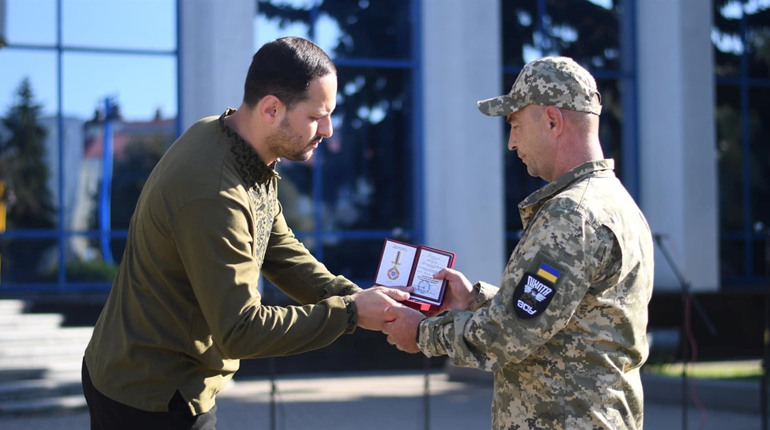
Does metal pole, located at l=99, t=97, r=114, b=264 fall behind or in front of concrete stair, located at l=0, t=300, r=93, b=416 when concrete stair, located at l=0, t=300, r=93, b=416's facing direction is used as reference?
behind

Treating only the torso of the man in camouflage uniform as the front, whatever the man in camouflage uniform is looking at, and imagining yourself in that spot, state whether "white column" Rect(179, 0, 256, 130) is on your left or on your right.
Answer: on your right

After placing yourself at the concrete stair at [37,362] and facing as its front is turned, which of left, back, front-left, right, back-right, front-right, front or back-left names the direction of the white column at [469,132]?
left

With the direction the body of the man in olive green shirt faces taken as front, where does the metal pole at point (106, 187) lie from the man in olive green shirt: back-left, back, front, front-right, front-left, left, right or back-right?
left

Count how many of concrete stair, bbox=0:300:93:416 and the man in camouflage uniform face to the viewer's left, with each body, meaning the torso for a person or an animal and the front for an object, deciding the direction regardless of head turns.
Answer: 1

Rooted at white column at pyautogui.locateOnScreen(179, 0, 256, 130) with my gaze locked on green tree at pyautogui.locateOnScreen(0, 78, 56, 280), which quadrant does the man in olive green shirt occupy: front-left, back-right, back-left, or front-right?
back-left

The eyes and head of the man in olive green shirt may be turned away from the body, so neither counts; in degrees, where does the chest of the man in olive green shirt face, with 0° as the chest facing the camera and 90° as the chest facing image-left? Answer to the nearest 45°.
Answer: approximately 270°

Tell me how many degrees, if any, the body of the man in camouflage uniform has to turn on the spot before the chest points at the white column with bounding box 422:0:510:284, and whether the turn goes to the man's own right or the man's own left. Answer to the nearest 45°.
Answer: approximately 90° to the man's own right

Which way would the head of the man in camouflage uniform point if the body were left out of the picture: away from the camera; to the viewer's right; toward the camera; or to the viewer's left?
to the viewer's left

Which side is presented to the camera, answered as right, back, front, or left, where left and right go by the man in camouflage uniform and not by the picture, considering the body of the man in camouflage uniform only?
left

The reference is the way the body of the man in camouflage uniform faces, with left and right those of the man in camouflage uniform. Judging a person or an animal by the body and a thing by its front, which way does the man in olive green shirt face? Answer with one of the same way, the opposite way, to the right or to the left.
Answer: the opposite way

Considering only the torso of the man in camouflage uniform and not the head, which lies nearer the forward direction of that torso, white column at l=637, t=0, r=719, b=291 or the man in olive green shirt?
the man in olive green shirt

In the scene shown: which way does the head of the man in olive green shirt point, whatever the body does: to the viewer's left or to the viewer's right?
to the viewer's right
